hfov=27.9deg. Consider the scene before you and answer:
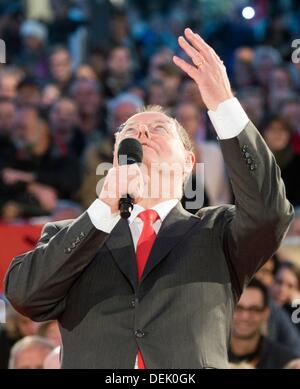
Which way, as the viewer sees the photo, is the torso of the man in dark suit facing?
toward the camera
